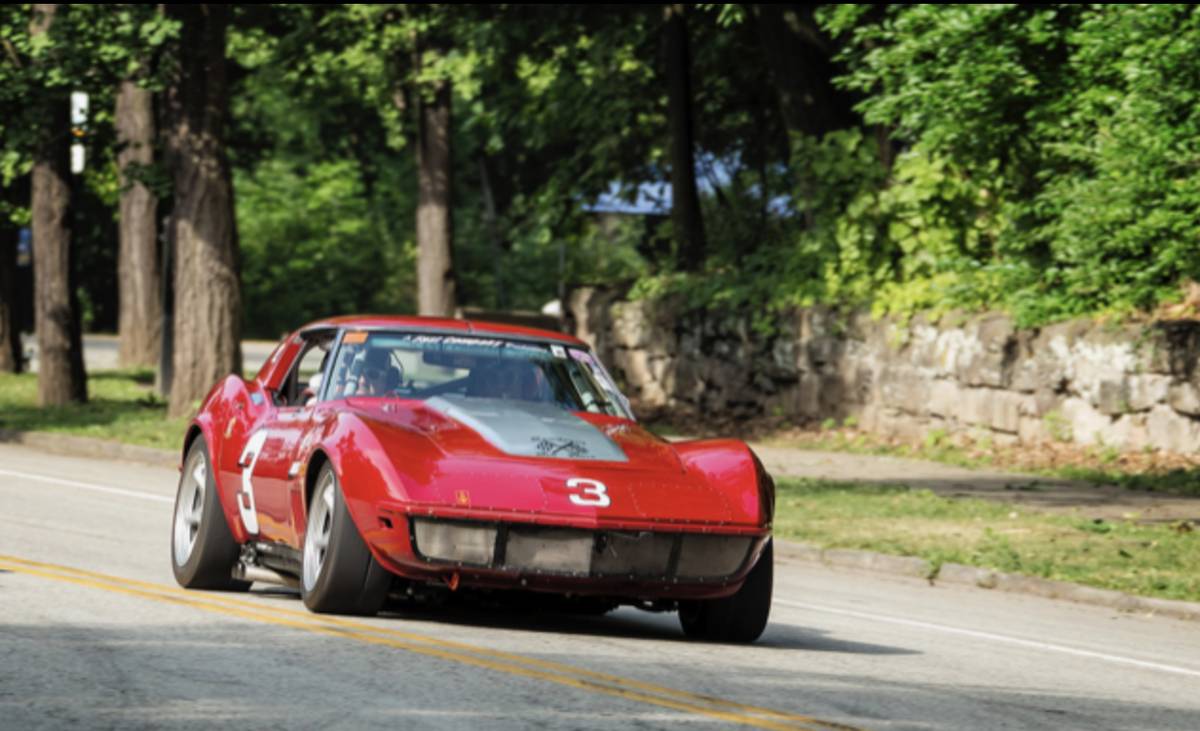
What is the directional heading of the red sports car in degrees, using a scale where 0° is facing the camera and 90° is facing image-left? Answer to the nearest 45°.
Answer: approximately 315°

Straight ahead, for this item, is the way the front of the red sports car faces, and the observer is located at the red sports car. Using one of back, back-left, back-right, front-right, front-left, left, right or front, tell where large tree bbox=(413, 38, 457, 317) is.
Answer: back-left

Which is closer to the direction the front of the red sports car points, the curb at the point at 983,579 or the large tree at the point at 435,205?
the curb

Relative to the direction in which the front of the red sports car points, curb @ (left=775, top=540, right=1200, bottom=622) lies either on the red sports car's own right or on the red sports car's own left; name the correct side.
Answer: on the red sports car's own left

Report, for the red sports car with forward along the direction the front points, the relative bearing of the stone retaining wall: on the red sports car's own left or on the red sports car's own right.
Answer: on the red sports car's own left
